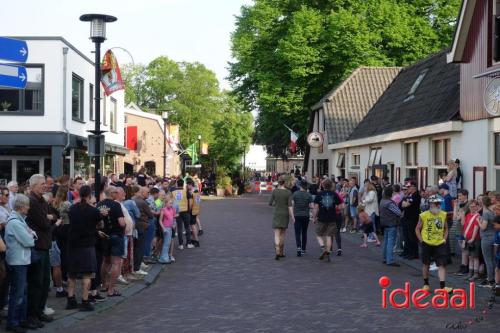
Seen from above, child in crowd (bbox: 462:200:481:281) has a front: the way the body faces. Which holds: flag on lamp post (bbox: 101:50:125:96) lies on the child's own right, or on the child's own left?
on the child's own right

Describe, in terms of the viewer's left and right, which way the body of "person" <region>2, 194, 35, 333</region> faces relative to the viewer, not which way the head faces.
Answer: facing to the right of the viewer

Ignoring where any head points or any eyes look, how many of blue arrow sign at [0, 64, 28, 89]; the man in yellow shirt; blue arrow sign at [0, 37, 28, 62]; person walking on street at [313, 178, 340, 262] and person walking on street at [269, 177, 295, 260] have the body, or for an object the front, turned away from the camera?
2

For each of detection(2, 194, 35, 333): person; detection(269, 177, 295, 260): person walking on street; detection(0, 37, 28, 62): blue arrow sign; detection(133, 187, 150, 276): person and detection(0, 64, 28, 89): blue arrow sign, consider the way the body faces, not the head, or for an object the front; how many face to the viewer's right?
2

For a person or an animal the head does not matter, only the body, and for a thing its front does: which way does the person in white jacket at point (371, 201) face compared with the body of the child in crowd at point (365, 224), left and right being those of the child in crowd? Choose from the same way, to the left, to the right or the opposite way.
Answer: the same way

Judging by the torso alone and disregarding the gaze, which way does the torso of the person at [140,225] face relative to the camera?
to the viewer's right

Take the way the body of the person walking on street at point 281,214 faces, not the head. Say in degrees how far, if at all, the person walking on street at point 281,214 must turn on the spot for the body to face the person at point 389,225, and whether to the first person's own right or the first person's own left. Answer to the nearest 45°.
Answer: approximately 135° to the first person's own right

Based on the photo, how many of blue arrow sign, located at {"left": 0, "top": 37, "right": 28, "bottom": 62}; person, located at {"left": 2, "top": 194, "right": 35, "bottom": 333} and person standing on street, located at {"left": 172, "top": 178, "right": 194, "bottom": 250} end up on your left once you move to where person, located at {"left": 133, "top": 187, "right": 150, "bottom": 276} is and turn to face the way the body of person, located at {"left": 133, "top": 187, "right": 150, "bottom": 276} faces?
1

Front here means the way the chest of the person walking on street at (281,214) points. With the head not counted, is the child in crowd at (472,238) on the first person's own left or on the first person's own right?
on the first person's own right

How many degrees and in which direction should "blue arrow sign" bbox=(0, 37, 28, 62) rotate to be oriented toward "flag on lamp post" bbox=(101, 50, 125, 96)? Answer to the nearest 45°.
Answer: approximately 180°

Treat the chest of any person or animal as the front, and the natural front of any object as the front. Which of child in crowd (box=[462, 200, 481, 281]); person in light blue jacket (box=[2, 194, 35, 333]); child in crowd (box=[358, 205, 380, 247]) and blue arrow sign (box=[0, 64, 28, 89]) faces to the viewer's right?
the person in light blue jacket

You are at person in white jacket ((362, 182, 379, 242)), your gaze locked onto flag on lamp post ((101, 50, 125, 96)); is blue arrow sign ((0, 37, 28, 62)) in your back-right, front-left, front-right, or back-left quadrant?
front-left

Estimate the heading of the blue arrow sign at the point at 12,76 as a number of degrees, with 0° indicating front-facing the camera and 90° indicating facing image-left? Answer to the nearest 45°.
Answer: approximately 0°

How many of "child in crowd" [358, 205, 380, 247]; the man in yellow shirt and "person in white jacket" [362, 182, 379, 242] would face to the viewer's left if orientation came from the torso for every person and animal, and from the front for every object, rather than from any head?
2

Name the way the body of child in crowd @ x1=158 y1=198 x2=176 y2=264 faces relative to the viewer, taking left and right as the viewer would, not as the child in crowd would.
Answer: facing the viewer and to the right of the viewer

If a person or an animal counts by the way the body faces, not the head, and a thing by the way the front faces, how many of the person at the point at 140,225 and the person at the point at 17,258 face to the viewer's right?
2

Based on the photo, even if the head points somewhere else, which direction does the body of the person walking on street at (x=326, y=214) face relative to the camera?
away from the camera

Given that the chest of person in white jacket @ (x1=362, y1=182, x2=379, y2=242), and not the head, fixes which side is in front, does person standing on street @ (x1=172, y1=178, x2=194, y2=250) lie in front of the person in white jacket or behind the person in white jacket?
in front

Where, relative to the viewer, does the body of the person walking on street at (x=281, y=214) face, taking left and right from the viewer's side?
facing away from the viewer

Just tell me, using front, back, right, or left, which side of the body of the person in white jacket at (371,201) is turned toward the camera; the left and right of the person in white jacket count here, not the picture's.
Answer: left
